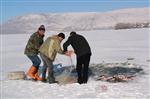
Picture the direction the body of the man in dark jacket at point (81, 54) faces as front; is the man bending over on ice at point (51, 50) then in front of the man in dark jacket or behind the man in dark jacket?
in front

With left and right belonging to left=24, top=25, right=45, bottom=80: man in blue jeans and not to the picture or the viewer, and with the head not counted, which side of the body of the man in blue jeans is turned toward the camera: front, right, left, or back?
right

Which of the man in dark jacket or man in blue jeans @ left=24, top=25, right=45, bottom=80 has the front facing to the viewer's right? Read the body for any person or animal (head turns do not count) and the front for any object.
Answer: the man in blue jeans

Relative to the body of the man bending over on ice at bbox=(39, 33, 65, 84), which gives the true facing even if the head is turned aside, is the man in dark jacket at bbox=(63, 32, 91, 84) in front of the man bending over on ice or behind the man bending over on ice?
in front

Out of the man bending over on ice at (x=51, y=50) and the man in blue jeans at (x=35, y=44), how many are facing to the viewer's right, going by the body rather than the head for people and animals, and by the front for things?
2

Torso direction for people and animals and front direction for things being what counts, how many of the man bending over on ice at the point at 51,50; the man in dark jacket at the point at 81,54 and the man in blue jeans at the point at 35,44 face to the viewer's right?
2

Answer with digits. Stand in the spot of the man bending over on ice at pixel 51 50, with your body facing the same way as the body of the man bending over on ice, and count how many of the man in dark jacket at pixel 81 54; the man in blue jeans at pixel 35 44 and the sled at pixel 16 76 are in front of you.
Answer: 1

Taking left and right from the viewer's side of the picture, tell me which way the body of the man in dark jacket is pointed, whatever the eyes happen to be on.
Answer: facing away from the viewer and to the left of the viewer

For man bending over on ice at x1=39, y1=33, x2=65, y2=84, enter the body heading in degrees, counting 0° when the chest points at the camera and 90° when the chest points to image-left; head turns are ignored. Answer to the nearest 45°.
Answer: approximately 270°

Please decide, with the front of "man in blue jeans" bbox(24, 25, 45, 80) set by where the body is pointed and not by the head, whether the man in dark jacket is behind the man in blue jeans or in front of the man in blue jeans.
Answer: in front
